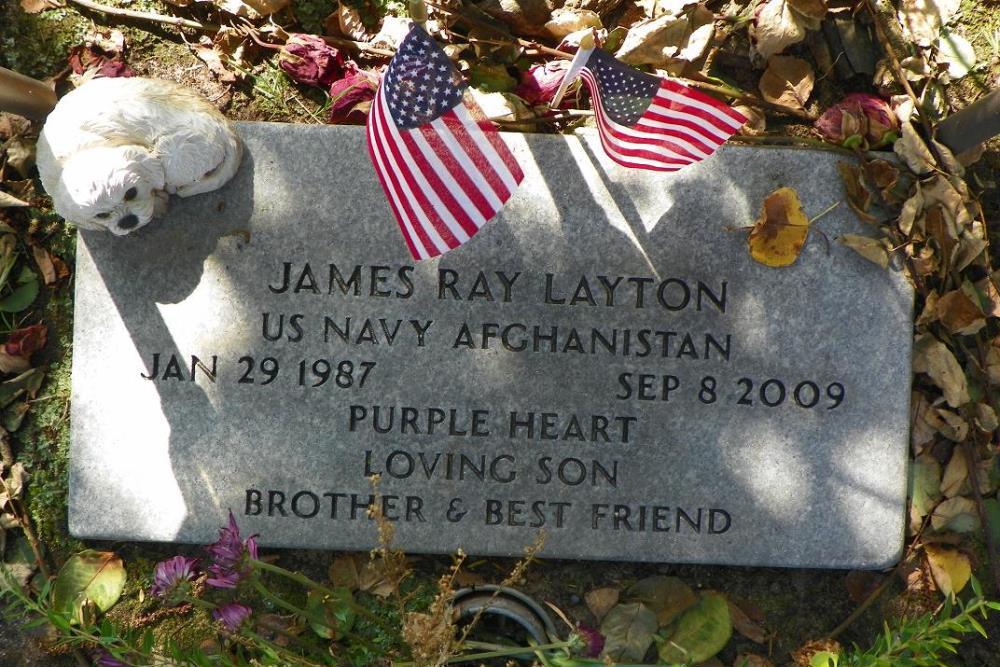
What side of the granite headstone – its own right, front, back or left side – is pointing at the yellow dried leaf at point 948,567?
left

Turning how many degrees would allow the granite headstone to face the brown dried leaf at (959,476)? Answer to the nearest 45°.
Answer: approximately 90° to its left

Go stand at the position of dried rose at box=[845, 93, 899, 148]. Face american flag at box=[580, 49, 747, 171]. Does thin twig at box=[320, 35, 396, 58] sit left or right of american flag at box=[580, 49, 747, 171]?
right

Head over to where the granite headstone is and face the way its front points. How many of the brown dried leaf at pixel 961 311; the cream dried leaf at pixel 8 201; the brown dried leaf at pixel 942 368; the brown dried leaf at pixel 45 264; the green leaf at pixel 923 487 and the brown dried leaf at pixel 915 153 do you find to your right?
2

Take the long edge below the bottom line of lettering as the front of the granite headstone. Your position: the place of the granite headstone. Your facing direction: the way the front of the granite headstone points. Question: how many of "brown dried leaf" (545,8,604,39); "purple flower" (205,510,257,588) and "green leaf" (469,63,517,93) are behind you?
2

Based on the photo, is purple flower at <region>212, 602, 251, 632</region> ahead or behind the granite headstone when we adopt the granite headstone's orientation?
ahead

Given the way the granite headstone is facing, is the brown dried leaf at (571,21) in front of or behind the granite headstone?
behind

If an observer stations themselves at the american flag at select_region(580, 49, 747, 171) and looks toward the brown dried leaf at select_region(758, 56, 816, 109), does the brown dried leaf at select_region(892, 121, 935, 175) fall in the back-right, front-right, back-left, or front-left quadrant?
front-right

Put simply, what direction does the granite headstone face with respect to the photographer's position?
facing the viewer

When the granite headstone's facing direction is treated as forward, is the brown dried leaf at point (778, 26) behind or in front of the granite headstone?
behind

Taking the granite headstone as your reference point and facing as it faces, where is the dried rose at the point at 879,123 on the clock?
The dried rose is roughly at 8 o'clock from the granite headstone.

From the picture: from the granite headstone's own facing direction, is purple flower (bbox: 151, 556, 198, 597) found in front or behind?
in front

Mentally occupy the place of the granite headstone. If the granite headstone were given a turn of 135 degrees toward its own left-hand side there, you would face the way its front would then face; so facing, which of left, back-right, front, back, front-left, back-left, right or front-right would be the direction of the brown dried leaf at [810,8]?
front

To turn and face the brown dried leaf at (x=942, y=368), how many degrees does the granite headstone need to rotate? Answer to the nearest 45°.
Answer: approximately 90° to its left

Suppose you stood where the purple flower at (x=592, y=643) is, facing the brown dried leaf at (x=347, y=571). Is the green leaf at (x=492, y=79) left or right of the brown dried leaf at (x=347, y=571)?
right

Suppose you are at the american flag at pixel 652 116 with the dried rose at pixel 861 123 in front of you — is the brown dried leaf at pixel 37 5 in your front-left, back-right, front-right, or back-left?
back-left
